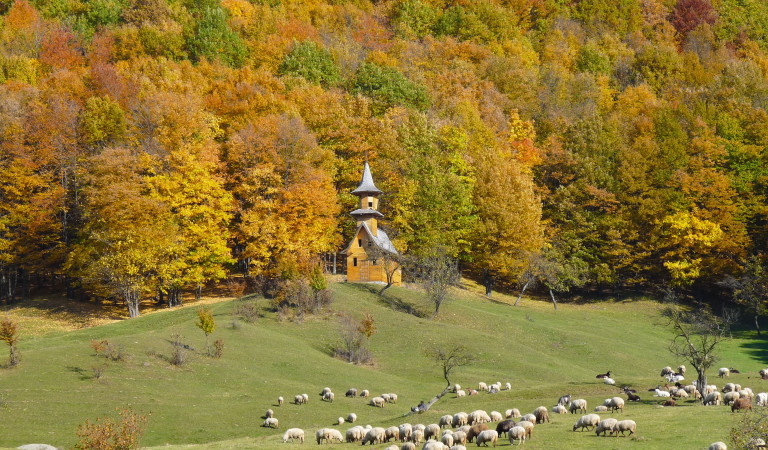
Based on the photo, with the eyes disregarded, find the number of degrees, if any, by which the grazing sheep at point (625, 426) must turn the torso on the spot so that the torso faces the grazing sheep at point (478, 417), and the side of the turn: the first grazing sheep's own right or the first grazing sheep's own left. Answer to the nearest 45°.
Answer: approximately 45° to the first grazing sheep's own right

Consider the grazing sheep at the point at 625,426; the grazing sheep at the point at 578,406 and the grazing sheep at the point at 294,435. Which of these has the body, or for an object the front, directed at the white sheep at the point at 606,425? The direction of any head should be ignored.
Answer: the grazing sheep at the point at 625,426

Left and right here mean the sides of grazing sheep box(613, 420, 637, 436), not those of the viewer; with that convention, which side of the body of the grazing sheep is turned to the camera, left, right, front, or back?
left

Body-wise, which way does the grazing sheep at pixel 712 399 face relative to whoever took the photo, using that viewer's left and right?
facing to the left of the viewer

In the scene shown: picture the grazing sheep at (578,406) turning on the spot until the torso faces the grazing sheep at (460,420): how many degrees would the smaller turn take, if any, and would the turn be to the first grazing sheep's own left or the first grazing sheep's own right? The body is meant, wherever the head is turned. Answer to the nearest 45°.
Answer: approximately 45° to the first grazing sheep's own left

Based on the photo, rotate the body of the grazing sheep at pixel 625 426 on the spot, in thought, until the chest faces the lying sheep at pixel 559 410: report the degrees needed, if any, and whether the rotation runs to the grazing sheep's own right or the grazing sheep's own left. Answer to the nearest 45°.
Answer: approximately 45° to the grazing sheep's own right

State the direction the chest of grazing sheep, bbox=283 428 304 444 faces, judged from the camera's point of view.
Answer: to the viewer's left

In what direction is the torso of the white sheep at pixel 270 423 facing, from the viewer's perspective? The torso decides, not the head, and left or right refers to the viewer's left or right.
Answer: facing to the left of the viewer

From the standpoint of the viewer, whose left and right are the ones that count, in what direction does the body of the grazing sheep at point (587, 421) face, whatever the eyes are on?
facing to the left of the viewer

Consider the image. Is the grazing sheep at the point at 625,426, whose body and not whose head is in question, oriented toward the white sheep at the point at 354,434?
yes
